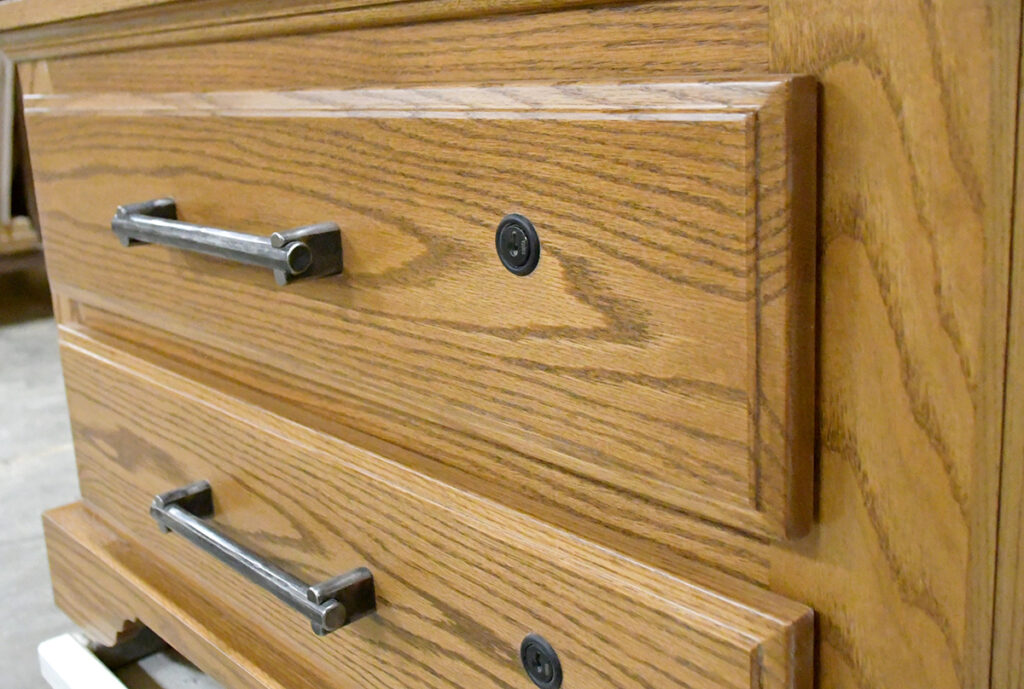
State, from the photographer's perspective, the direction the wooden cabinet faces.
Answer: facing the viewer and to the left of the viewer

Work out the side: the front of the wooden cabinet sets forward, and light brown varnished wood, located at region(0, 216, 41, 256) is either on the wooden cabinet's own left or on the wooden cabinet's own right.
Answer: on the wooden cabinet's own right
